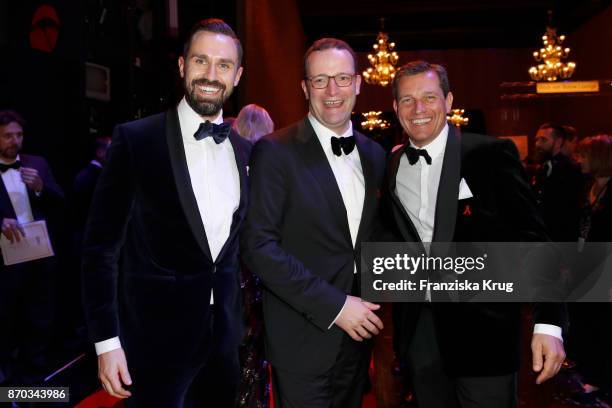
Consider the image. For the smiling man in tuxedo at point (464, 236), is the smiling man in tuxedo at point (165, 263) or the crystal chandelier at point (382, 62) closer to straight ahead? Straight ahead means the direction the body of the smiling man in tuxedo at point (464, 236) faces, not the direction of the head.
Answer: the smiling man in tuxedo

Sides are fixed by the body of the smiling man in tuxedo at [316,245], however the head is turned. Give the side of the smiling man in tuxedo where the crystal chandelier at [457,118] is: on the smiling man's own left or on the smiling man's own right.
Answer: on the smiling man's own left

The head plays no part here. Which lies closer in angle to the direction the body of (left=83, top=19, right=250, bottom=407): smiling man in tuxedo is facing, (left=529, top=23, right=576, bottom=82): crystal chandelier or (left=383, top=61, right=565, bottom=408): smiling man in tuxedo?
the smiling man in tuxedo

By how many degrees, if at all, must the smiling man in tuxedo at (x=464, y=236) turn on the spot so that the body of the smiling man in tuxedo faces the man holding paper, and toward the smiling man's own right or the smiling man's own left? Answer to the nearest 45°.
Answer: approximately 90° to the smiling man's own right

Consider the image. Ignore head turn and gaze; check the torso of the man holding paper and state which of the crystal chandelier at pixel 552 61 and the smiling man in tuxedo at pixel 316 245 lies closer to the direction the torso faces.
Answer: the smiling man in tuxedo

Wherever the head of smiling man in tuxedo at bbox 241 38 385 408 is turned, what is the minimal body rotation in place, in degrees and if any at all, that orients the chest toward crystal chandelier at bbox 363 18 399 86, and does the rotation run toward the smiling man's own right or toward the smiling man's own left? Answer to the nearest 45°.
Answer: approximately 135° to the smiling man's own left
